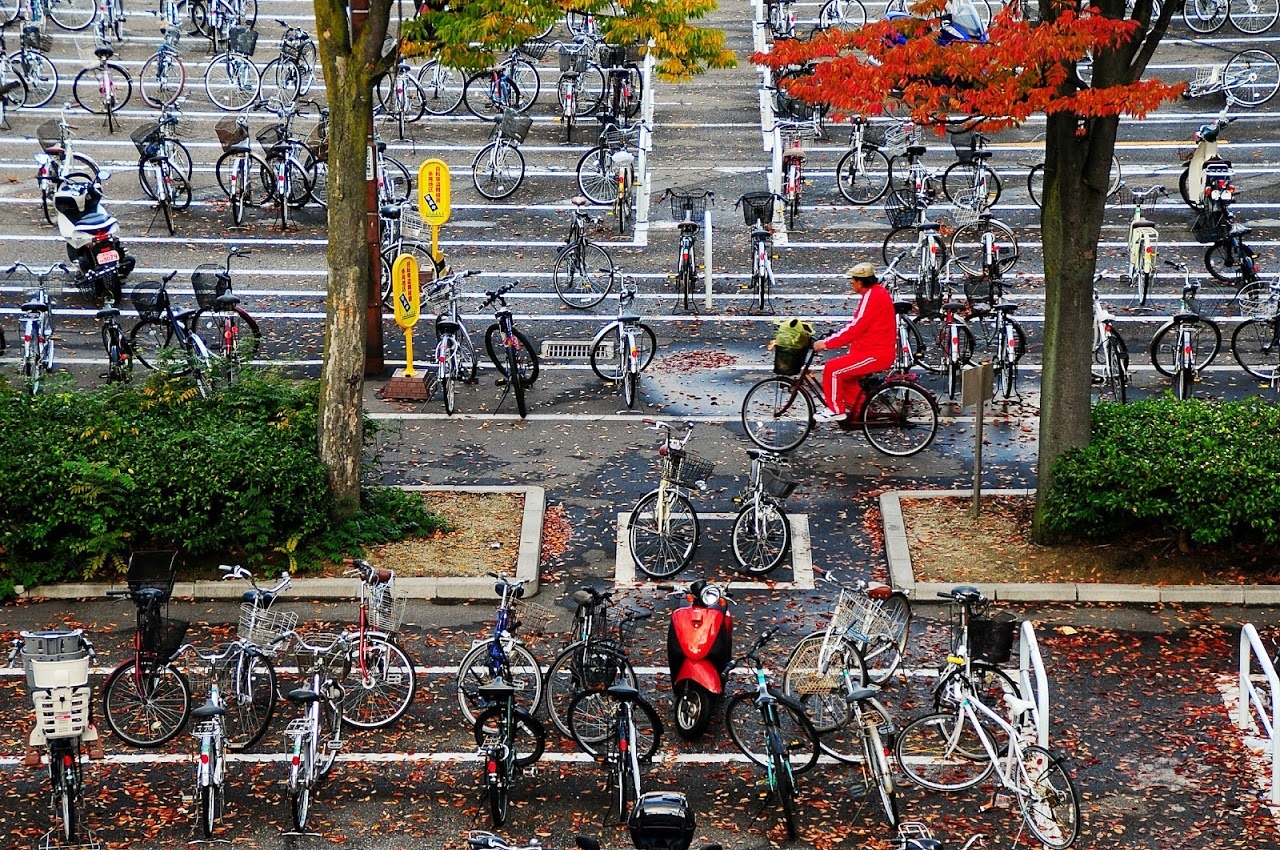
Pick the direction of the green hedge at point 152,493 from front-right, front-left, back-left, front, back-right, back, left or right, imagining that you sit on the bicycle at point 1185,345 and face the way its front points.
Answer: back-left

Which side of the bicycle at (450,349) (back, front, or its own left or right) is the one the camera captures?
back

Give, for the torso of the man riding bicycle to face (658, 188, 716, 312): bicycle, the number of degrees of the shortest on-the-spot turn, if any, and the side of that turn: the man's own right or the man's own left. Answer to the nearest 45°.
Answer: approximately 45° to the man's own right

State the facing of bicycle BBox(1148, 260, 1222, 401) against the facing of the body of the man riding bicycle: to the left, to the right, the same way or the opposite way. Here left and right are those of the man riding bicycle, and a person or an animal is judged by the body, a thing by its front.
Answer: to the right

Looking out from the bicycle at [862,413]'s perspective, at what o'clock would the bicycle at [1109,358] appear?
the bicycle at [1109,358] is roughly at 5 o'clock from the bicycle at [862,413].

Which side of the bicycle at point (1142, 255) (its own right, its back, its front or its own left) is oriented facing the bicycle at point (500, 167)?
left

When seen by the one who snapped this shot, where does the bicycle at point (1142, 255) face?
facing away from the viewer

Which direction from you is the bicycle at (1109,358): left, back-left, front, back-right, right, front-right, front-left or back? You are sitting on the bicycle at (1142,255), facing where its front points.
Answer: back

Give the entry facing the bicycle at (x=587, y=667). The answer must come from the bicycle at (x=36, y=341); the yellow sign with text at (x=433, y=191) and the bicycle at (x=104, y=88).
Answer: the yellow sign with text

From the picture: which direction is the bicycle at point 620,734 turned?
away from the camera

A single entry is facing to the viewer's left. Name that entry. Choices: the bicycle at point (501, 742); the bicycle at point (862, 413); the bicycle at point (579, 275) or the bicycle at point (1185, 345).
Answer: the bicycle at point (862, 413)

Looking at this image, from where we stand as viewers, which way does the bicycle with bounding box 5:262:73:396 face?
facing away from the viewer

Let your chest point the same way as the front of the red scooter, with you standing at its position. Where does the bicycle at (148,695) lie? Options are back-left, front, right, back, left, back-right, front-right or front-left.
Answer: right

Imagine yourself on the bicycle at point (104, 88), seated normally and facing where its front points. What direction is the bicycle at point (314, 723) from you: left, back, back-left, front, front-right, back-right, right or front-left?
back
